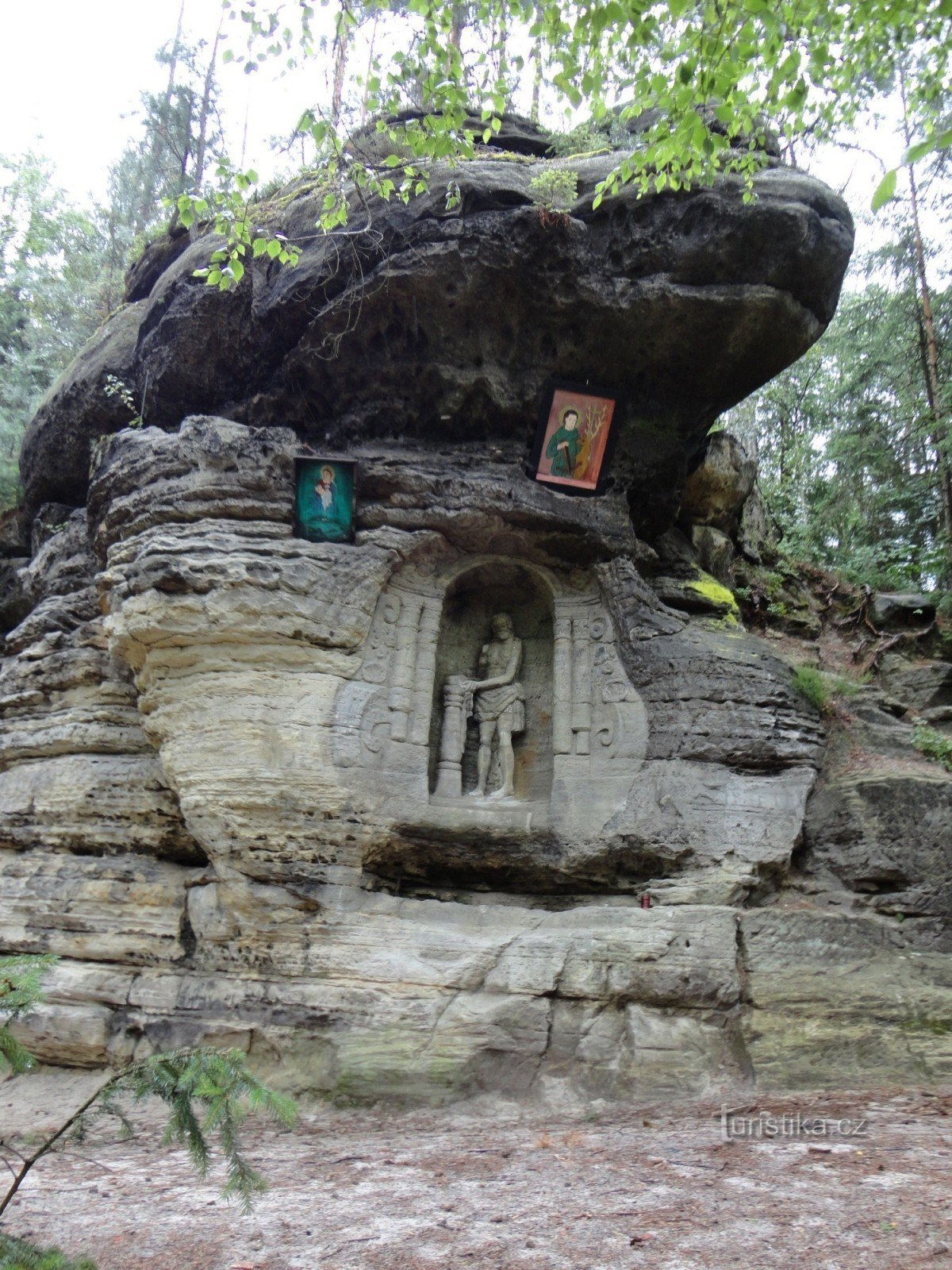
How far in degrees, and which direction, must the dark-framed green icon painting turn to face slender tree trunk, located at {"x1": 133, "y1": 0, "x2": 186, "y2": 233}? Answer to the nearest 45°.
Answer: approximately 180°

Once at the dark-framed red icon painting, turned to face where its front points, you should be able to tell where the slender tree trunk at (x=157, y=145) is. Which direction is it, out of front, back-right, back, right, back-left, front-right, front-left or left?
back-right

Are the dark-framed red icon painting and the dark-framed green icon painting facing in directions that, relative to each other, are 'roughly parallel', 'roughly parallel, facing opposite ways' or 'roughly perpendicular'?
roughly parallel

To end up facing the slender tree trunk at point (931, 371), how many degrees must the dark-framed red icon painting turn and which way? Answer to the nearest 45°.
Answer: approximately 135° to its left

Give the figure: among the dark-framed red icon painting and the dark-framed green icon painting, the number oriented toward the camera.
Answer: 2

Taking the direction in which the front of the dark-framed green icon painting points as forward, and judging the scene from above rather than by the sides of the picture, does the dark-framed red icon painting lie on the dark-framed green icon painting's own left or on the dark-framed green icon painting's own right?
on the dark-framed green icon painting's own left

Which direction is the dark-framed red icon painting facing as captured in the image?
toward the camera

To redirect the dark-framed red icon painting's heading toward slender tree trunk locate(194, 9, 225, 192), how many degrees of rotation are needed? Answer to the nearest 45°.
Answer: approximately 135° to its right

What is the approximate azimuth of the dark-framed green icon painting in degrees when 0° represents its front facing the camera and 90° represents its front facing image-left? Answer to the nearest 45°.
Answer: approximately 0°

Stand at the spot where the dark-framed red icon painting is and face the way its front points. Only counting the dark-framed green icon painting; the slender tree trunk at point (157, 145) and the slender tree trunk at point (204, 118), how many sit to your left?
0

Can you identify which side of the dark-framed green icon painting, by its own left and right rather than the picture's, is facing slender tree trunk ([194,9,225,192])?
back
